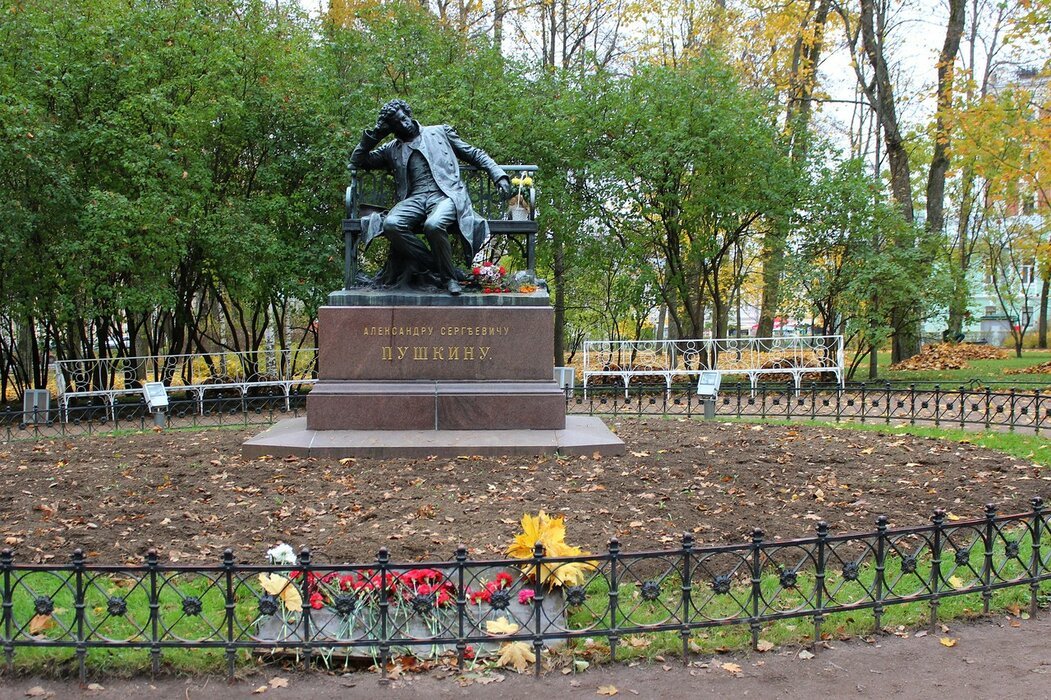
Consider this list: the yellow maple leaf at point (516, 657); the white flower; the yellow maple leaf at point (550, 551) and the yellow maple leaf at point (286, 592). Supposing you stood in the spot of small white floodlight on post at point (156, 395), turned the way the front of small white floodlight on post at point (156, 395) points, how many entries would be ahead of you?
4

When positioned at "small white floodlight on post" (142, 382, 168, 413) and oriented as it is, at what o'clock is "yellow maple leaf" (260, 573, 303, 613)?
The yellow maple leaf is roughly at 12 o'clock from the small white floodlight on post.

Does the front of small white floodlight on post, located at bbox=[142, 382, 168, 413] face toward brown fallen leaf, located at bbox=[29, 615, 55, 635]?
yes

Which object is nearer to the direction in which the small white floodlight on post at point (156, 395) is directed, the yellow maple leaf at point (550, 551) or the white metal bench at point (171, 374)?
the yellow maple leaf

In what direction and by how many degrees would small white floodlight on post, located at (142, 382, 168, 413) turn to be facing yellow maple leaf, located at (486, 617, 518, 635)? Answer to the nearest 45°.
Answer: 0° — it already faces it

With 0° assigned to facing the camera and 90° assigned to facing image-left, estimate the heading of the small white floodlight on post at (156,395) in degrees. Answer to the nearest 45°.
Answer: approximately 0°

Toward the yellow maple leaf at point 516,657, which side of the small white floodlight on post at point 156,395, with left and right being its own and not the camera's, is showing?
front

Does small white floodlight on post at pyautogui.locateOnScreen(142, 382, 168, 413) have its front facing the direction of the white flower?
yes

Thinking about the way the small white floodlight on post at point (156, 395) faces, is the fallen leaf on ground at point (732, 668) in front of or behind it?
in front

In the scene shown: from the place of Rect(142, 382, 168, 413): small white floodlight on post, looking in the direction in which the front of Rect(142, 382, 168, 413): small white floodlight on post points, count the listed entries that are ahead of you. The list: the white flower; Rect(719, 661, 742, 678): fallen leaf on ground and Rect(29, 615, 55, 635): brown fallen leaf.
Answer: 3

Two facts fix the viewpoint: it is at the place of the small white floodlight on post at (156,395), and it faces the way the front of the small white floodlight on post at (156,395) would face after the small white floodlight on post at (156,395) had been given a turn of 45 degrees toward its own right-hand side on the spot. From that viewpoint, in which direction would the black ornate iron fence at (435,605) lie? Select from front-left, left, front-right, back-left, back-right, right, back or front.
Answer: front-left

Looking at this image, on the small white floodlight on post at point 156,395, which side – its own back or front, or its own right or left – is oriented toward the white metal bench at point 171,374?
back

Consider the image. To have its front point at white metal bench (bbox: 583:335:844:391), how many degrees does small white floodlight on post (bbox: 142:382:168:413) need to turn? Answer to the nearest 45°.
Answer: approximately 90° to its left

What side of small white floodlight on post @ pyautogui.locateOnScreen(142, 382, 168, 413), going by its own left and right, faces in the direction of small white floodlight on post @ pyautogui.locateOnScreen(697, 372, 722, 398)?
left
